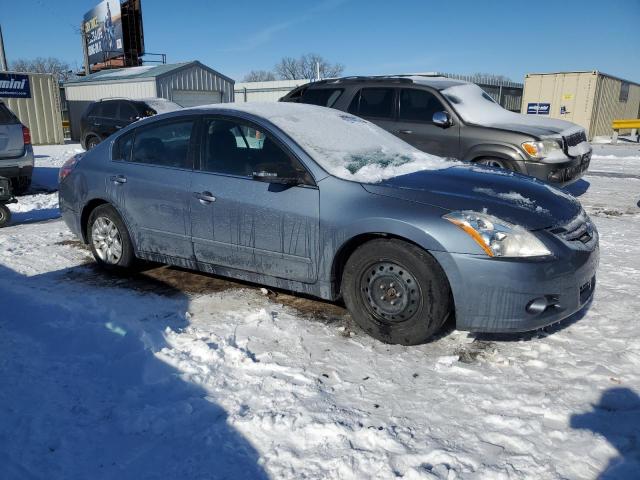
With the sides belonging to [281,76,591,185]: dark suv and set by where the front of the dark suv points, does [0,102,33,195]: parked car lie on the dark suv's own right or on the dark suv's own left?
on the dark suv's own right

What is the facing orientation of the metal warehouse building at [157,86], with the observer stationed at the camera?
facing the viewer and to the right of the viewer

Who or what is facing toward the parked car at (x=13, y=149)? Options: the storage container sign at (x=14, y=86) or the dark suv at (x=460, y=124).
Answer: the storage container sign

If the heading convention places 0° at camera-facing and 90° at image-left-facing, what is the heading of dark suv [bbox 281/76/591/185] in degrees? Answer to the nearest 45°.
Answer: approximately 315°

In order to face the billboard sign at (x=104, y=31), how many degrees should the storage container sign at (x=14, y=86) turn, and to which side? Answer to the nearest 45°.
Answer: approximately 180°

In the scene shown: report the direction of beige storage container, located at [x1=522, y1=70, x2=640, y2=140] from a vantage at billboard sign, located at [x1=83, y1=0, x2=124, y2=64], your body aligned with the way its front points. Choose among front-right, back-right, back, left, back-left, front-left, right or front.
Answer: left

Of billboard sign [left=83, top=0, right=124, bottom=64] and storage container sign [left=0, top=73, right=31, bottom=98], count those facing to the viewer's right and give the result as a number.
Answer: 0

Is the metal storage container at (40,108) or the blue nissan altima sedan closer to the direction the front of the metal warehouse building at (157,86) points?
the blue nissan altima sedan

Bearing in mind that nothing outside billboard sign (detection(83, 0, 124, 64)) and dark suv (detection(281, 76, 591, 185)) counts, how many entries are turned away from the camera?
0

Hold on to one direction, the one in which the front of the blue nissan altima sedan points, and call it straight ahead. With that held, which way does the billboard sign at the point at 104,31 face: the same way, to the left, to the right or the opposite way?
to the right
